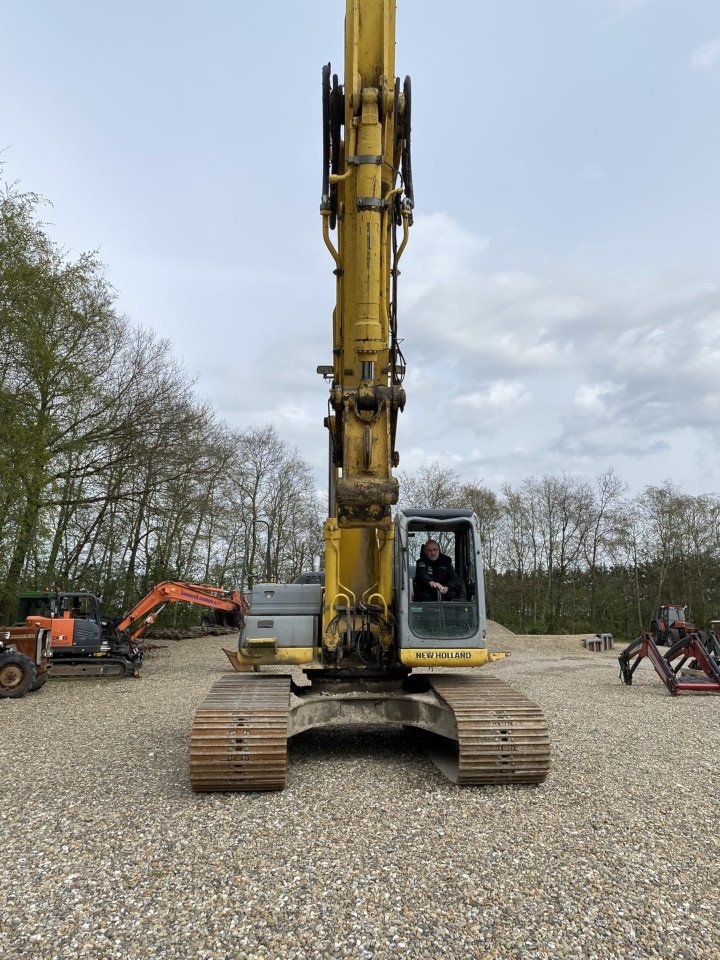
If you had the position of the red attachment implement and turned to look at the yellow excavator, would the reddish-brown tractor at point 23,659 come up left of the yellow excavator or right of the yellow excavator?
right

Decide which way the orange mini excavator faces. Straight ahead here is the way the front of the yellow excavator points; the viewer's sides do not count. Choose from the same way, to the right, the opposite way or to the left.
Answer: to the left

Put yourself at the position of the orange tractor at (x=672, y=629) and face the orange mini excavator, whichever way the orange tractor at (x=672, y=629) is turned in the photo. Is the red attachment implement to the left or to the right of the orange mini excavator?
left

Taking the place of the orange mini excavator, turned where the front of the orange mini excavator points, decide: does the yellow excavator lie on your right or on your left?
on your right

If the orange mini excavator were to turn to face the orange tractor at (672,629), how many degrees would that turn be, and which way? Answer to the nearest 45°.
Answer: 0° — it already faces it

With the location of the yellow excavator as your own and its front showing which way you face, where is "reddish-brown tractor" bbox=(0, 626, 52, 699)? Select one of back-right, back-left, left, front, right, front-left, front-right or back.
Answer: back-right

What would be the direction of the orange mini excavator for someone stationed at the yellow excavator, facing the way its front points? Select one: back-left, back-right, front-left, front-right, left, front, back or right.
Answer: back-right

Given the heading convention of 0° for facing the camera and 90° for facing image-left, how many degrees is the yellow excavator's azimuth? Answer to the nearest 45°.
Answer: approximately 0°

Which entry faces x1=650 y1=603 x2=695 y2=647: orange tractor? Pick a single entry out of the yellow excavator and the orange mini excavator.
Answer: the orange mini excavator

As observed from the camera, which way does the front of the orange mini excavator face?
facing to the right of the viewer

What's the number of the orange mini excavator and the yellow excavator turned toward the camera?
1
